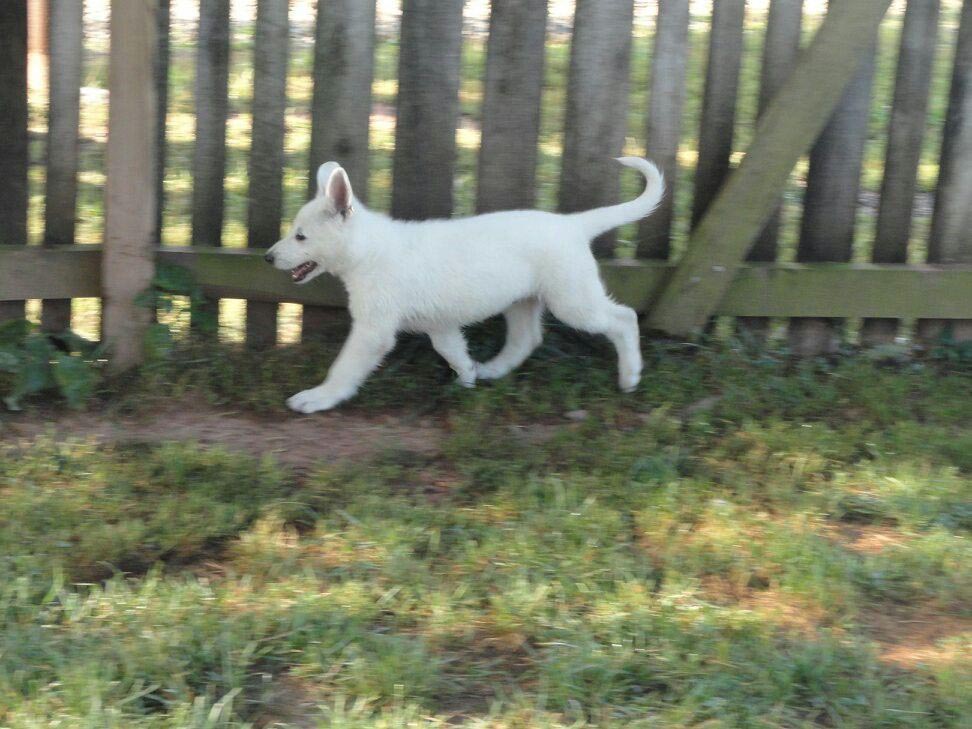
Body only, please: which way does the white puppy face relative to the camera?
to the viewer's left

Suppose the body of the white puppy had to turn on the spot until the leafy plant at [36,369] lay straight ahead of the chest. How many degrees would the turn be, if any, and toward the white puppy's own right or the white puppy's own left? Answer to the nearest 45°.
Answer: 0° — it already faces it
